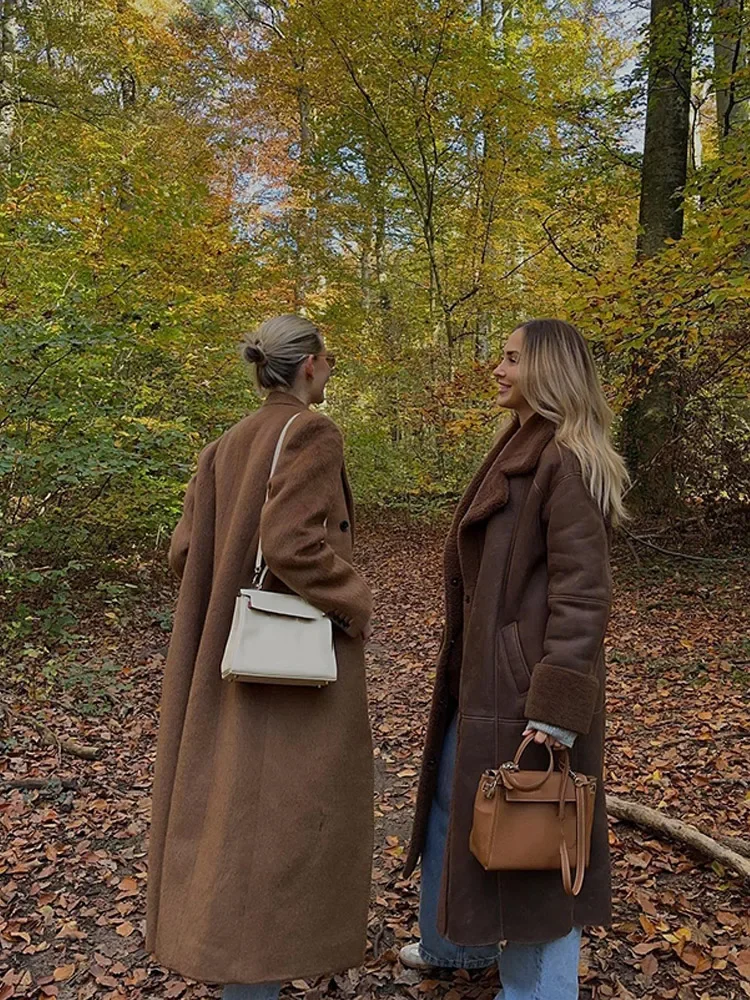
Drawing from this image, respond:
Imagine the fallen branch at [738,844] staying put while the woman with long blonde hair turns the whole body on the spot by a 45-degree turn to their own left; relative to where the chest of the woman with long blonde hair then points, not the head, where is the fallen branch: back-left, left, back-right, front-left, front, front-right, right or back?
back

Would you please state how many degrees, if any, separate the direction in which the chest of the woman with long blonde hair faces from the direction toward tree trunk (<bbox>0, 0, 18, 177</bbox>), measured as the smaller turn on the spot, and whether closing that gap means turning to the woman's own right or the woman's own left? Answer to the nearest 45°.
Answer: approximately 45° to the woman's own right

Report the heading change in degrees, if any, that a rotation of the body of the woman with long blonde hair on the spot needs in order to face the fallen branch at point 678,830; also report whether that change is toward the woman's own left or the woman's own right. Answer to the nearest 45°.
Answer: approximately 135° to the woman's own right

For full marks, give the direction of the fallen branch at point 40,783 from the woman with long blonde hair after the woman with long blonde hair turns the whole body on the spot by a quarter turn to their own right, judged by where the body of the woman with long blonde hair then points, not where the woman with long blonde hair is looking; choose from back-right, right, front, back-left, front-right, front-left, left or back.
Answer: front-left

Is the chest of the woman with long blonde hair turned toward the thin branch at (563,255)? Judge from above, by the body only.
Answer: no

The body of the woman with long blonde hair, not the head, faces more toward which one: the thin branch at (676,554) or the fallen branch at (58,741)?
the fallen branch

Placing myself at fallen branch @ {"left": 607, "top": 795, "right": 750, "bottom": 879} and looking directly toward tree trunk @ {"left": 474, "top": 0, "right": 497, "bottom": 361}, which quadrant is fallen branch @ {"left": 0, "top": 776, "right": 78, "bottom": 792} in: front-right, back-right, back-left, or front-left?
front-left

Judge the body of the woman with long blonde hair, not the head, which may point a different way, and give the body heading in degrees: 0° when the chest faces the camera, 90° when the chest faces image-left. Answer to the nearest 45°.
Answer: approximately 90°

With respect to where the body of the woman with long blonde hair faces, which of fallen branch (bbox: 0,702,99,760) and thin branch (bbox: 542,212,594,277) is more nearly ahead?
the fallen branch

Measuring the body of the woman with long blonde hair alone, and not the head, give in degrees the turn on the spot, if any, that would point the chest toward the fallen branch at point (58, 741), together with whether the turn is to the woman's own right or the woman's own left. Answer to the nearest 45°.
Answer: approximately 45° to the woman's own right

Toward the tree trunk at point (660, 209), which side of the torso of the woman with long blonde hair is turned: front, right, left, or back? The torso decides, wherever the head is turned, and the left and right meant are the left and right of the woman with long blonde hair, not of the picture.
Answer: right

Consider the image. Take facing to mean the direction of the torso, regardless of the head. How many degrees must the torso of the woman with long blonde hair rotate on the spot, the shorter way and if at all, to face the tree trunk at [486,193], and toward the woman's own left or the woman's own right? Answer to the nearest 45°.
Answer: approximately 90° to the woman's own right

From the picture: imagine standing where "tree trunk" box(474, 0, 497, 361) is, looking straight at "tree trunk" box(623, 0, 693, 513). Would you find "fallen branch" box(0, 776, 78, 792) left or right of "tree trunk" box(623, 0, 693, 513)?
right

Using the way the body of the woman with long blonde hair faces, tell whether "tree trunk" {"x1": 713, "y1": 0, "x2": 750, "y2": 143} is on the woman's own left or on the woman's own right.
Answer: on the woman's own right

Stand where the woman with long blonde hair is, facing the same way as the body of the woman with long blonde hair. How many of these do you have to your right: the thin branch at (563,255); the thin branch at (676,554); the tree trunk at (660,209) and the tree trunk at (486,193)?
4

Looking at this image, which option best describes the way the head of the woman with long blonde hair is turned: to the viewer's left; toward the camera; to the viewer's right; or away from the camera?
to the viewer's left
